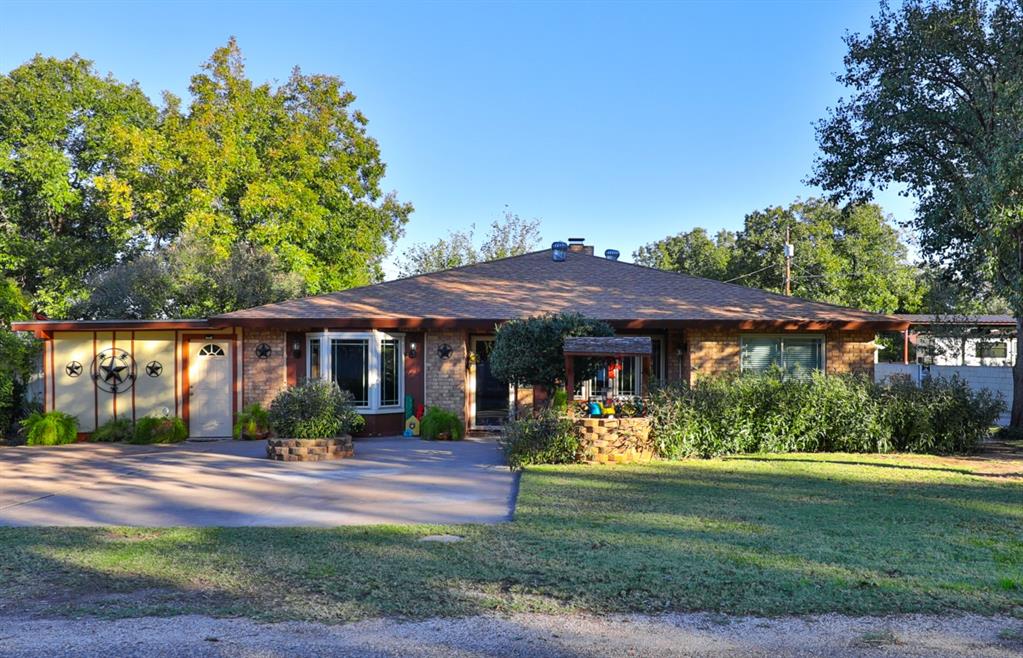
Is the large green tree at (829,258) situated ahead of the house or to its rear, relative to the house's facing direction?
to the rear

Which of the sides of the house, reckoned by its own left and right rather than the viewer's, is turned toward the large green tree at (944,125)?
left

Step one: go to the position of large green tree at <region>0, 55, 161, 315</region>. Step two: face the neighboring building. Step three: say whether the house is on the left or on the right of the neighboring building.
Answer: right

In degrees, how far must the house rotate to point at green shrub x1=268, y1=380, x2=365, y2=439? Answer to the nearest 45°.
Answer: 0° — it already faces it

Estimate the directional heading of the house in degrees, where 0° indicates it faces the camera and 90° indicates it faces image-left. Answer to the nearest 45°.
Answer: approximately 0°

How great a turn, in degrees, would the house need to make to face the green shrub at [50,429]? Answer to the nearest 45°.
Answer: approximately 90° to its right
